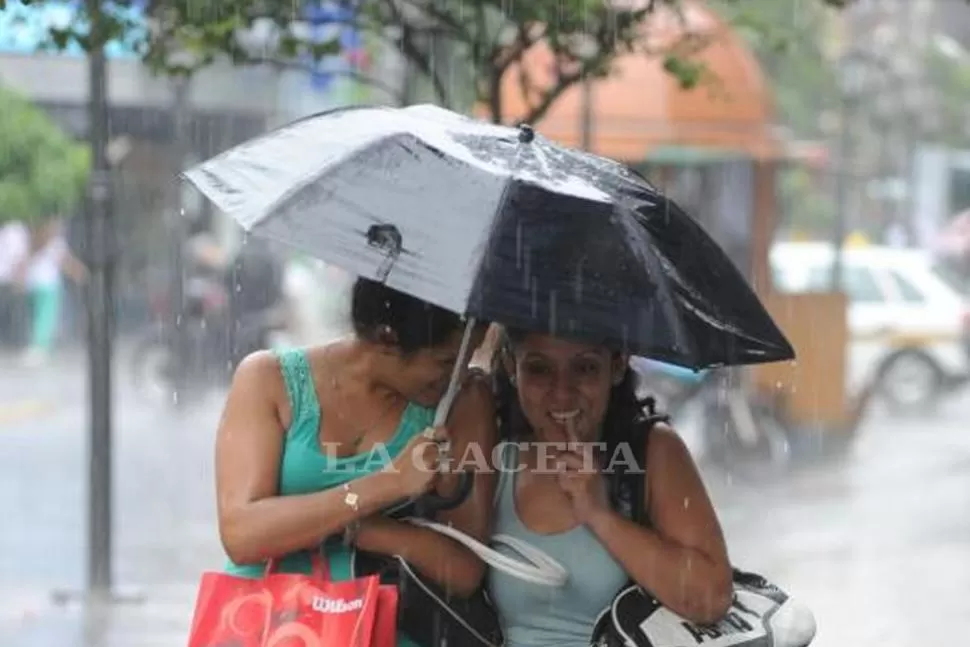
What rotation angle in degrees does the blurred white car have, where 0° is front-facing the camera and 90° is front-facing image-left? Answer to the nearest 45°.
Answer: approximately 90°

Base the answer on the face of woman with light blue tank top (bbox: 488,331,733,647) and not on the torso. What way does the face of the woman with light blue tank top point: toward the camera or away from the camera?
toward the camera

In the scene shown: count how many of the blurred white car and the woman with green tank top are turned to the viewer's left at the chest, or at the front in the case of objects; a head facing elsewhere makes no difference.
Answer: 1

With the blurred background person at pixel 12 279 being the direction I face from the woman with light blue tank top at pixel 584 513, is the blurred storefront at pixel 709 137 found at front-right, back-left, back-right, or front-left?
front-right

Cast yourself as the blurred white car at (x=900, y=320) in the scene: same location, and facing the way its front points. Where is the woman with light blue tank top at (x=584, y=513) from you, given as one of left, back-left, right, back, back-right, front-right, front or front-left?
left

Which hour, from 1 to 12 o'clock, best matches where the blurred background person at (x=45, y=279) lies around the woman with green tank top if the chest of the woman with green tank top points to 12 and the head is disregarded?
The blurred background person is roughly at 7 o'clock from the woman with green tank top.

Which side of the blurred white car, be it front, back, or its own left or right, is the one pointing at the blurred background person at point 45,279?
front

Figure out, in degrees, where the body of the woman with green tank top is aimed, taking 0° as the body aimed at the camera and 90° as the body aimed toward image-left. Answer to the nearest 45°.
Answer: approximately 315°

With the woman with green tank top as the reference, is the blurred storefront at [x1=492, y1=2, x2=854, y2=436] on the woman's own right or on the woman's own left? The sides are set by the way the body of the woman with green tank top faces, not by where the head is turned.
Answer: on the woman's own left

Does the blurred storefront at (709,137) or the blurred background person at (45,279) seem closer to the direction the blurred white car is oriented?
the blurred background person
